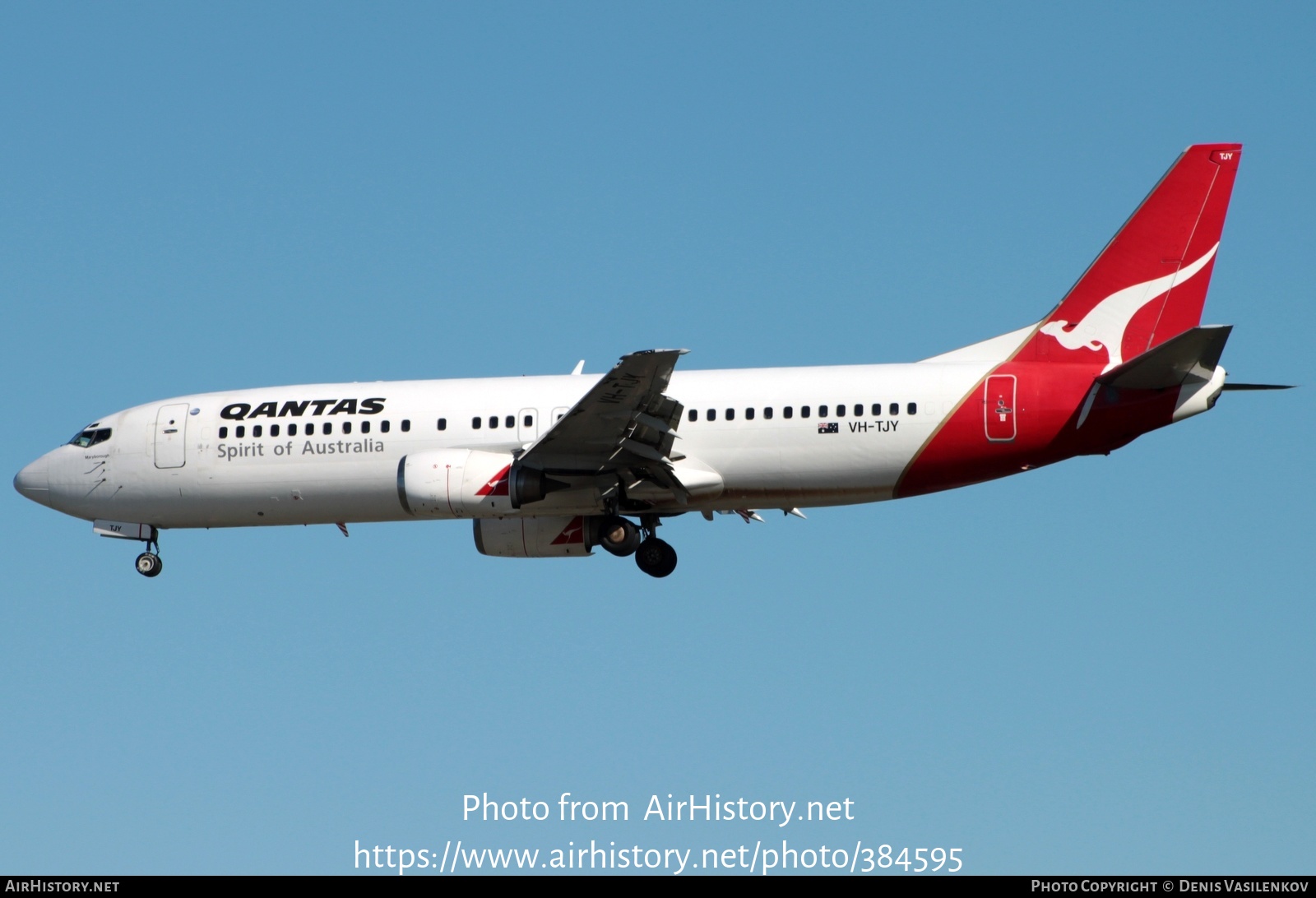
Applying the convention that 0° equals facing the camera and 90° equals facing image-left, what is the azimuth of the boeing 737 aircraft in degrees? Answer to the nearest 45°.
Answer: approximately 90°
